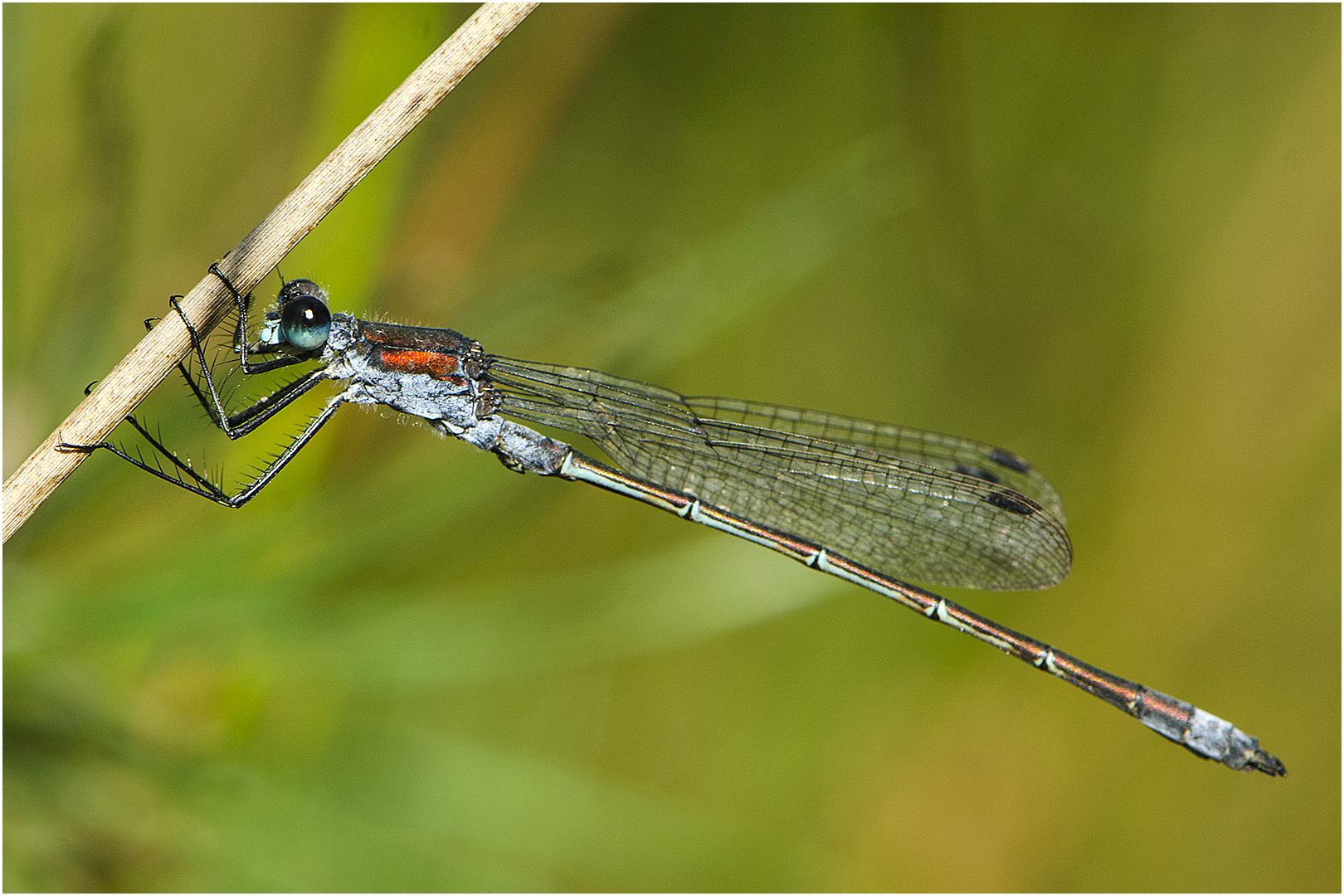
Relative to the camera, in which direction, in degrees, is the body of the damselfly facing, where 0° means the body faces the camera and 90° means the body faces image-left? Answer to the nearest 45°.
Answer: approximately 90°
